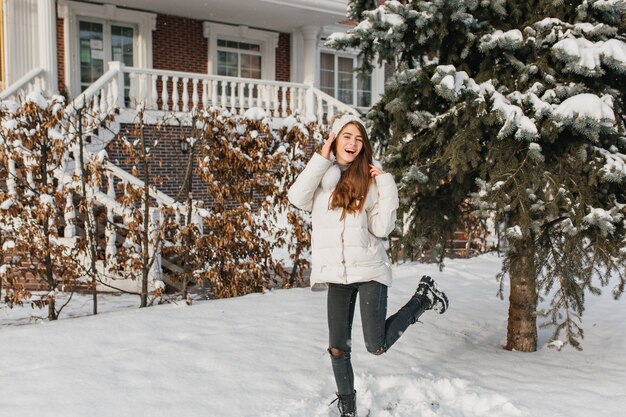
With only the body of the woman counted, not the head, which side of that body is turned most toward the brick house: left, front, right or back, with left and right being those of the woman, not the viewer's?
back

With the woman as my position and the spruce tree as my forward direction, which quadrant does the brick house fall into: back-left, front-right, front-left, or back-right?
front-left

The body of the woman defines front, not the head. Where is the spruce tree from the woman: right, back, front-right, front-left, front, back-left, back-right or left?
back-left

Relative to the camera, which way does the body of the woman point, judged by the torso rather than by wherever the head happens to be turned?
toward the camera
